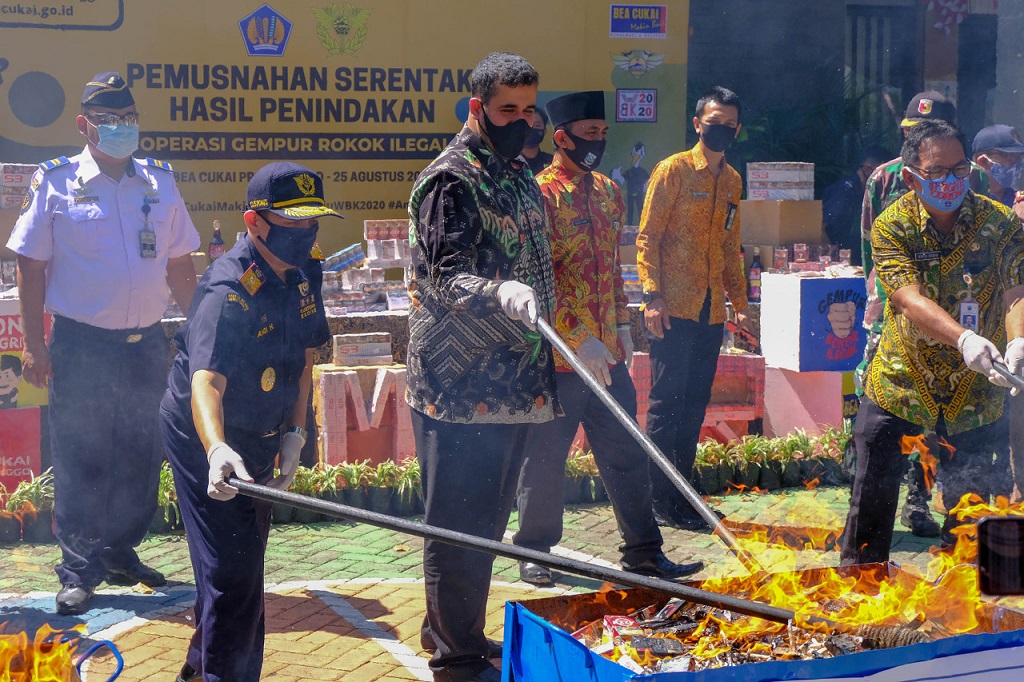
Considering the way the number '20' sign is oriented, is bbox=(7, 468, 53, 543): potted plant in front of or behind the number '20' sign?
in front

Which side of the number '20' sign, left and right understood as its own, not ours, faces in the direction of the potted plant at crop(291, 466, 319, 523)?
front

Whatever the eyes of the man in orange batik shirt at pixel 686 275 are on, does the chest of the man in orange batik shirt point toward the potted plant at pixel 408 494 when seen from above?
no

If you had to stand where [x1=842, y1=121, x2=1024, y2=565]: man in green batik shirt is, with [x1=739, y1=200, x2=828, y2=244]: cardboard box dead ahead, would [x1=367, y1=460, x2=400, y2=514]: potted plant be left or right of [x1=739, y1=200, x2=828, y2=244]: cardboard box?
left

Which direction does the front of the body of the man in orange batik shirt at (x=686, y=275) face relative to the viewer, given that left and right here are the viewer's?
facing the viewer and to the right of the viewer

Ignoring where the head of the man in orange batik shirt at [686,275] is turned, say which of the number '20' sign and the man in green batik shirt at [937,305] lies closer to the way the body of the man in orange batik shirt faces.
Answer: the man in green batik shirt

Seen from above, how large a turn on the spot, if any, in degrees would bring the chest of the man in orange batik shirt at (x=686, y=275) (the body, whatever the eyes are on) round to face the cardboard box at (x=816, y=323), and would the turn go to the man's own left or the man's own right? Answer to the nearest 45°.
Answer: approximately 90° to the man's own left

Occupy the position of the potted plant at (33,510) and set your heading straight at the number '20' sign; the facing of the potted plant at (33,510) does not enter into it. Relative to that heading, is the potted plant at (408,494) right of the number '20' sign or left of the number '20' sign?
right

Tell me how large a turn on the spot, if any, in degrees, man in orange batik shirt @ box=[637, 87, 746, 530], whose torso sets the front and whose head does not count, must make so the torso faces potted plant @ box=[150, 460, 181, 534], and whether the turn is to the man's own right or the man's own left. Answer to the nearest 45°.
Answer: approximately 135° to the man's own right

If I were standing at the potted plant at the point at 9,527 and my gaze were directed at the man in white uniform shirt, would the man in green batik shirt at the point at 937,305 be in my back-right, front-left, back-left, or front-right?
front-left

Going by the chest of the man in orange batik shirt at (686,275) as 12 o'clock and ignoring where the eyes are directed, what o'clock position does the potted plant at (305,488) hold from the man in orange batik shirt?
The potted plant is roughly at 4 o'clock from the man in orange batik shirt.

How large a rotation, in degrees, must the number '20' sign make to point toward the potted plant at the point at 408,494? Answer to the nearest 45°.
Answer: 0° — it already faces it

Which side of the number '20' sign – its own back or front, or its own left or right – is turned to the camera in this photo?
front

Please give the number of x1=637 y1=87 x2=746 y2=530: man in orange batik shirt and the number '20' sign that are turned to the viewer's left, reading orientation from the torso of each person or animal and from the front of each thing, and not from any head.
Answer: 0

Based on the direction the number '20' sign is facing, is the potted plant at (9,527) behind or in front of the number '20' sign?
in front

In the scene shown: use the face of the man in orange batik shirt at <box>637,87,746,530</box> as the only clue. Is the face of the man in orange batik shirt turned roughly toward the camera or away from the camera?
toward the camera

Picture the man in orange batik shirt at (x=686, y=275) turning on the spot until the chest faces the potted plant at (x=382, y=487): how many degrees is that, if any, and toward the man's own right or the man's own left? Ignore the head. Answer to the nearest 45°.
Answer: approximately 135° to the man's own right
